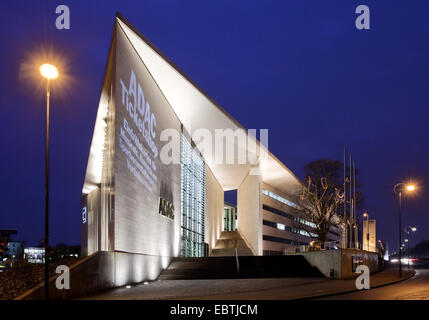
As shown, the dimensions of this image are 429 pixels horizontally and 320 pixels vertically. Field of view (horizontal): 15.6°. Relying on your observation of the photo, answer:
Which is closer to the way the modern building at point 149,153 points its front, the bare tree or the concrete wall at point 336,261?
the concrete wall

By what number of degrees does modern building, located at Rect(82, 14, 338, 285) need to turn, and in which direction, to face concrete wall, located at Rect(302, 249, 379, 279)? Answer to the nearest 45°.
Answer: approximately 45° to its left

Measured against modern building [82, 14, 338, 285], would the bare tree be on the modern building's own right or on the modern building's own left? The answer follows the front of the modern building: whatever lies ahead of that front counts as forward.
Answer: on the modern building's own left

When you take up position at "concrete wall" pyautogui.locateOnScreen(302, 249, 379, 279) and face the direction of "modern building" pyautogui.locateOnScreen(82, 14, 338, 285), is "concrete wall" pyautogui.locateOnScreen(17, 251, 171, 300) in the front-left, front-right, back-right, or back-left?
front-left

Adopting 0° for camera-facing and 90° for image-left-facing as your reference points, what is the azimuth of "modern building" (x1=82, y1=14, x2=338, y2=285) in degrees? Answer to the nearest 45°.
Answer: approximately 315°
